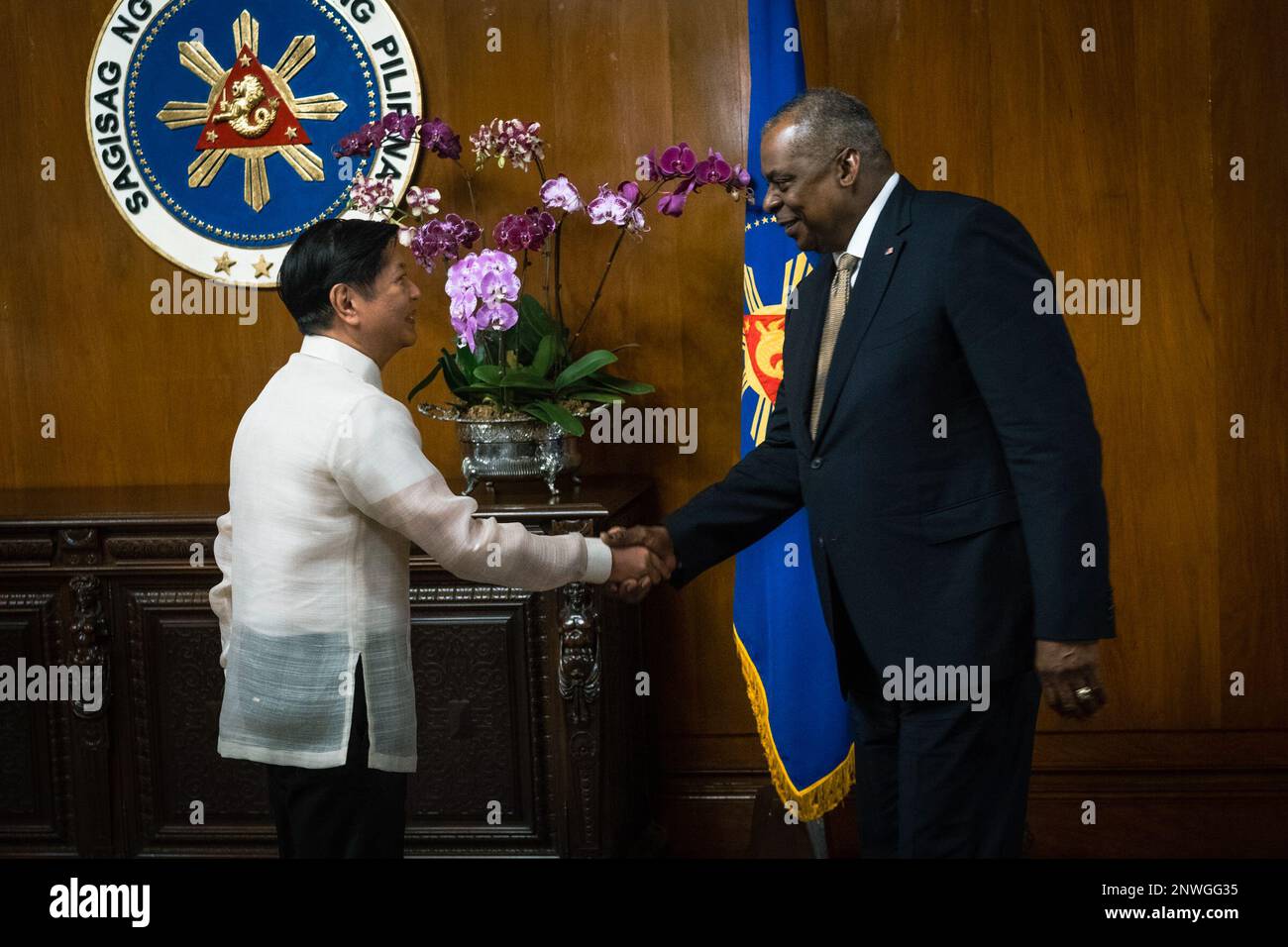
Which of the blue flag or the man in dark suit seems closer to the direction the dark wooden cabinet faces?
the man in dark suit

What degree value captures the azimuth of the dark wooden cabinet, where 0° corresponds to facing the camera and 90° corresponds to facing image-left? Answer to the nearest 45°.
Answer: approximately 0°

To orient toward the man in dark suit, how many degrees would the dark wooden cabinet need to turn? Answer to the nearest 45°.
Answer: approximately 45° to its left

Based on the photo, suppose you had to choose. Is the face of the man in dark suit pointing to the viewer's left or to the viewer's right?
to the viewer's left

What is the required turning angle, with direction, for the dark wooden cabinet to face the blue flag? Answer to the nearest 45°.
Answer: approximately 90° to its left

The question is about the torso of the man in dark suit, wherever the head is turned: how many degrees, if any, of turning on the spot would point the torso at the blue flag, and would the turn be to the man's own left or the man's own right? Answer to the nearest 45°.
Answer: approximately 135° to the man's own right

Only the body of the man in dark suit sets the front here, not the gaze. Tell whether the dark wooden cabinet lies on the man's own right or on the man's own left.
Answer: on the man's own right

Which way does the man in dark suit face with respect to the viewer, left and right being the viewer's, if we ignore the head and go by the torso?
facing the viewer and to the left of the viewer
